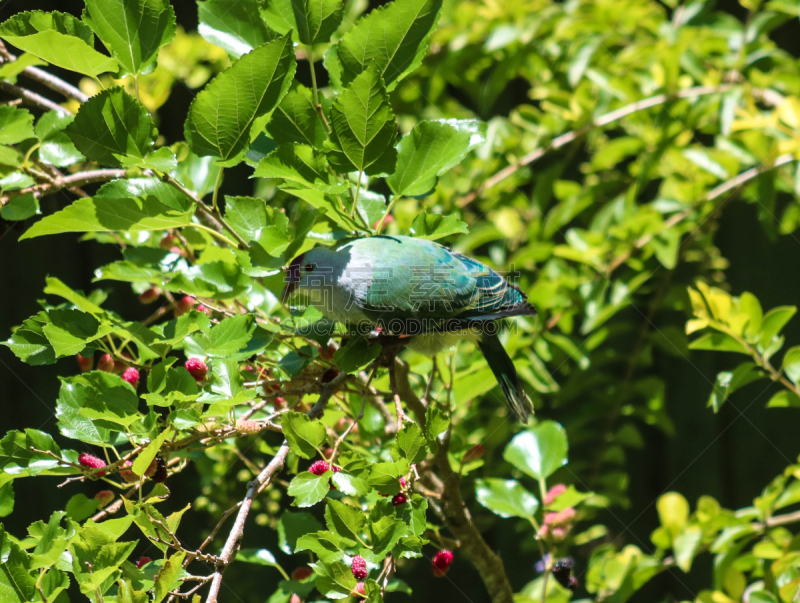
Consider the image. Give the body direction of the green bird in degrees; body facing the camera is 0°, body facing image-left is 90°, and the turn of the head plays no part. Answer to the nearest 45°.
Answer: approximately 90°
